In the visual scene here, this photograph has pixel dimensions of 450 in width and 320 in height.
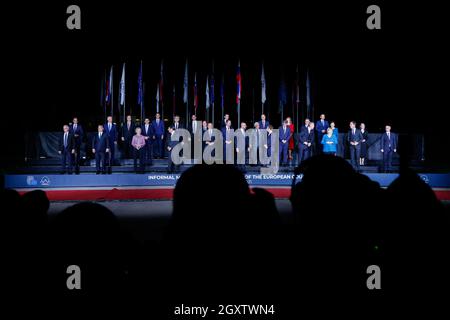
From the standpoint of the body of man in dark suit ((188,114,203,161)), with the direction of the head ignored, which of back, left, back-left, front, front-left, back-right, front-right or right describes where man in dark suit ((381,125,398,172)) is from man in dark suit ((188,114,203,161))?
left

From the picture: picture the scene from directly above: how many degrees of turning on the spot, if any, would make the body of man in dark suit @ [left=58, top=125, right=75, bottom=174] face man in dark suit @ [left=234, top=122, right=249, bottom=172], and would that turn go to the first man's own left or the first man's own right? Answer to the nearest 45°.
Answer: approximately 90° to the first man's own left

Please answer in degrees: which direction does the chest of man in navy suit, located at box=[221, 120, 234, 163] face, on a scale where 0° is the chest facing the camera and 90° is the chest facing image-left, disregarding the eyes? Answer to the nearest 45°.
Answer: approximately 0°

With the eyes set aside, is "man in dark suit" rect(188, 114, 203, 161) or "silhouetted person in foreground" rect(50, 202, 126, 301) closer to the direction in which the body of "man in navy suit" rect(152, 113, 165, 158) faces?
the silhouetted person in foreground

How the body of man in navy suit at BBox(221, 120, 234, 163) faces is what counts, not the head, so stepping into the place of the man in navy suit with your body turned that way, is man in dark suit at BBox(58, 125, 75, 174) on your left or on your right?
on your right

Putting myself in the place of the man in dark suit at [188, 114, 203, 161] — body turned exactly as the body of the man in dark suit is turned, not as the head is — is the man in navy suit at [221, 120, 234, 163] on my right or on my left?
on my left

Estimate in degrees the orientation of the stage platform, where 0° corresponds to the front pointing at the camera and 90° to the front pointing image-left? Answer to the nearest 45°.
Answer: approximately 0°
